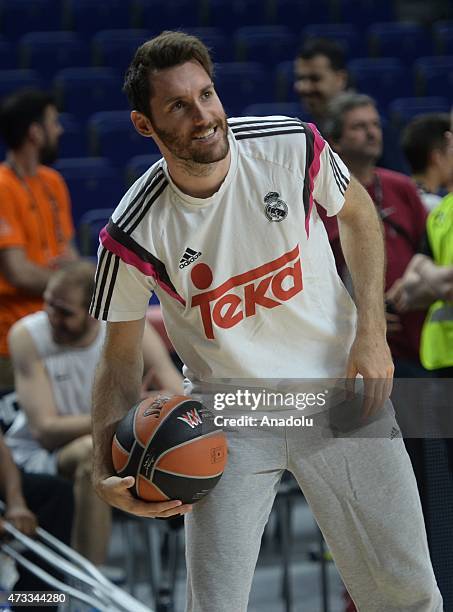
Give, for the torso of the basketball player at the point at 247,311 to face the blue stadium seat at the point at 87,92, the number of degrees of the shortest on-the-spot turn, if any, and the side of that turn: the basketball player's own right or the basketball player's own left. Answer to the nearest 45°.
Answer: approximately 180°

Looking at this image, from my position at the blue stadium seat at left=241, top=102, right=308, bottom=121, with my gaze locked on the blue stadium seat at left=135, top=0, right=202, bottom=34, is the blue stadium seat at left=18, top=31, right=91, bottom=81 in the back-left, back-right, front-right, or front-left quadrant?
front-left

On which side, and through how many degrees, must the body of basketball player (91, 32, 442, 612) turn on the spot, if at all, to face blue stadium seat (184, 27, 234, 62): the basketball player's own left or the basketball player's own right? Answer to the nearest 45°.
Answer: approximately 180°

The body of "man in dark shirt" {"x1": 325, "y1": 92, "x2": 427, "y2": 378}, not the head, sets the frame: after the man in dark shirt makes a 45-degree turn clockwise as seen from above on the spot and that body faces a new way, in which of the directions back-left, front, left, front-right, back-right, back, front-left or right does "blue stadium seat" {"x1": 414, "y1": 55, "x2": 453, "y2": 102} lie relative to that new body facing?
back

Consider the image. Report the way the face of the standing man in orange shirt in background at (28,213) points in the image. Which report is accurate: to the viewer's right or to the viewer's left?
to the viewer's right

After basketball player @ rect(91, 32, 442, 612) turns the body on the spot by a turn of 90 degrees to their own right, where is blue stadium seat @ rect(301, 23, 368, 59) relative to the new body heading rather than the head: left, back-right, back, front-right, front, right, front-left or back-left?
right

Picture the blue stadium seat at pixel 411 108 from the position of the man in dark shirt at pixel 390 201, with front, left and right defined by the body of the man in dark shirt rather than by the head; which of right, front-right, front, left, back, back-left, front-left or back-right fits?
back-left

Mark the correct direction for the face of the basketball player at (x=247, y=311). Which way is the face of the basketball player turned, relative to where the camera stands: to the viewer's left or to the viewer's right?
to the viewer's right

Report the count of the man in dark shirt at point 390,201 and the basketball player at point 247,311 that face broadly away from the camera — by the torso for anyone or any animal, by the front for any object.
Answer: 0

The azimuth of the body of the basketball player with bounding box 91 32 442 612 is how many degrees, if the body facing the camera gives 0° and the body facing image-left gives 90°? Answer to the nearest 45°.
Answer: approximately 0°

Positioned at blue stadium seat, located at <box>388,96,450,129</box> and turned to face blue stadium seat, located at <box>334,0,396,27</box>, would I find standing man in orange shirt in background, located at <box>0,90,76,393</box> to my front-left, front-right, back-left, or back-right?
back-left

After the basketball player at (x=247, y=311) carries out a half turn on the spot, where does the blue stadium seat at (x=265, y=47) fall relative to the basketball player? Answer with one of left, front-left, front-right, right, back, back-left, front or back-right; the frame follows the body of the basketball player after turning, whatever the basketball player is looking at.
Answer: front

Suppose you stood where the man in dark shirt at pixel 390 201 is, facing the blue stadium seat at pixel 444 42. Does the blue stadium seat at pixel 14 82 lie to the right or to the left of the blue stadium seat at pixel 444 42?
left

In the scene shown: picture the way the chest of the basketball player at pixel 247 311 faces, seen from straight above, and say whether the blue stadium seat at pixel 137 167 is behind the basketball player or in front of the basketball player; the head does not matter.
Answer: behind
